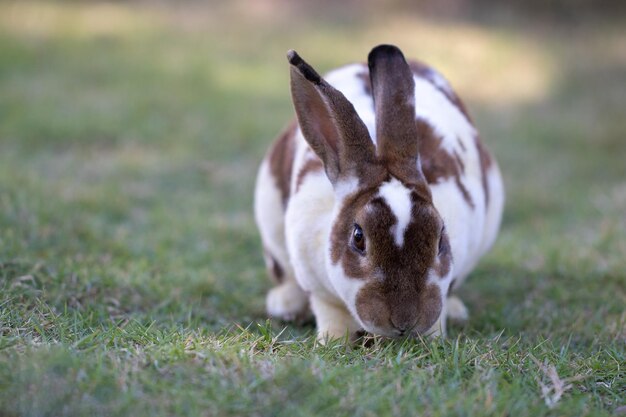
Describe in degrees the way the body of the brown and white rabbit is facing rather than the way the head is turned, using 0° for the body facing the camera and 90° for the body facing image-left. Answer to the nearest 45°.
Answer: approximately 0°
